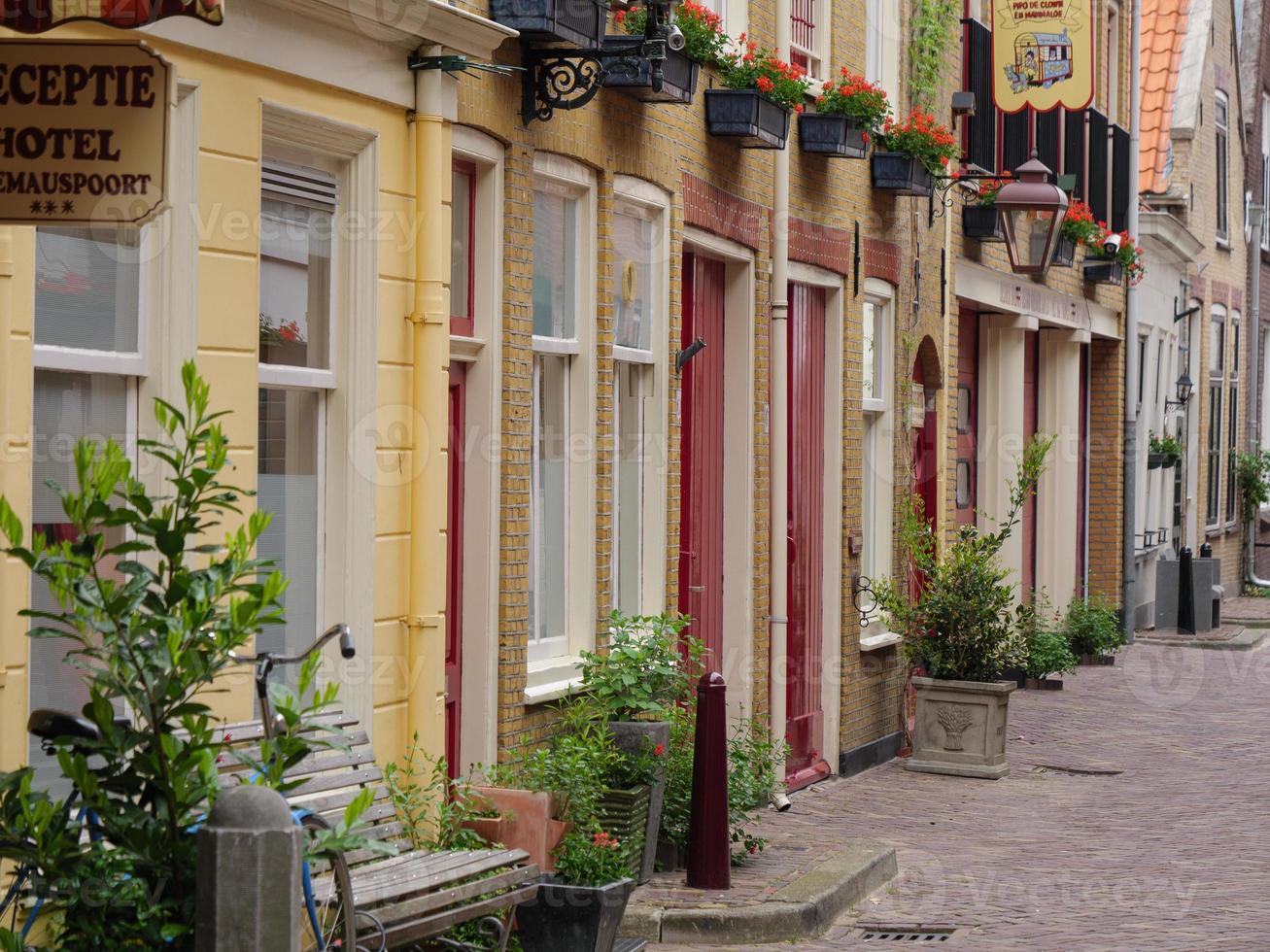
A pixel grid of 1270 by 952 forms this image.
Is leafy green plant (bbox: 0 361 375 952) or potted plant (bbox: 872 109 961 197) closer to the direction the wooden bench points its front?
the leafy green plant

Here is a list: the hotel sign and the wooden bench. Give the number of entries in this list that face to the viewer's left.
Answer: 0

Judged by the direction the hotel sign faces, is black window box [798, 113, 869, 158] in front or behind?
behind

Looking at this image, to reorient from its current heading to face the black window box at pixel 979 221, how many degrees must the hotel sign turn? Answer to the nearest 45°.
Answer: approximately 135° to its left

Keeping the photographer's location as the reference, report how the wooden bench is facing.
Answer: facing the viewer and to the right of the viewer

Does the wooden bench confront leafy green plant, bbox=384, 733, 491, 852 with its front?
no

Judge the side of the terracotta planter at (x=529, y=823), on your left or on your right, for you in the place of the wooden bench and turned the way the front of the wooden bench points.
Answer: on your left

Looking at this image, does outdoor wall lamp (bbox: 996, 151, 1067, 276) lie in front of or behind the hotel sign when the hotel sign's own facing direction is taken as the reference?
behind

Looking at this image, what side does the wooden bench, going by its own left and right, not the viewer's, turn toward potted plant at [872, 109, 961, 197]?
left

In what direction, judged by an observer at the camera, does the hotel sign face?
facing the viewer

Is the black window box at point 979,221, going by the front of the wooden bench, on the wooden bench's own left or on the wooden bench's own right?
on the wooden bench's own left

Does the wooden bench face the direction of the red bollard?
no

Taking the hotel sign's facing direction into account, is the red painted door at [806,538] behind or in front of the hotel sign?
behind

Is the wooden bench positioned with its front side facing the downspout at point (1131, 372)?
no

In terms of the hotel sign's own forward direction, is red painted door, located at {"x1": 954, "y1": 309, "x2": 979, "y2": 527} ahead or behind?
behind

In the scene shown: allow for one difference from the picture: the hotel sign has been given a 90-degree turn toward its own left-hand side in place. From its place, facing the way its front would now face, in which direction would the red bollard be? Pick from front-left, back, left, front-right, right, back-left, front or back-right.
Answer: front-left
